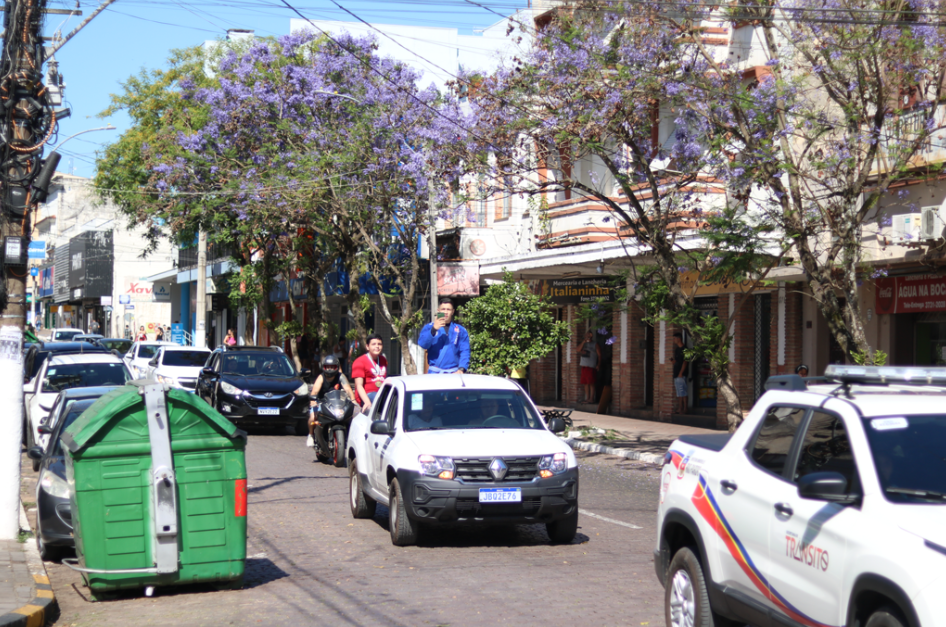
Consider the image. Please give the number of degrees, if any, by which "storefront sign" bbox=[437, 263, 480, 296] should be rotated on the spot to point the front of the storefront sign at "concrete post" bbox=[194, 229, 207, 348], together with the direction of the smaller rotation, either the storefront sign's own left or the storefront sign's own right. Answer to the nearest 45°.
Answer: approximately 135° to the storefront sign's own right

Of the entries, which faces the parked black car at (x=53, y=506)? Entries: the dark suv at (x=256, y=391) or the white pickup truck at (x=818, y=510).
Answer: the dark suv

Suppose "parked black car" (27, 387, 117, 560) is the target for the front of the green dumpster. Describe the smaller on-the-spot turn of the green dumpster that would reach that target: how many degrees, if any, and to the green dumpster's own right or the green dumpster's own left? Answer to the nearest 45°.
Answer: approximately 45° to the green dumpster's own right

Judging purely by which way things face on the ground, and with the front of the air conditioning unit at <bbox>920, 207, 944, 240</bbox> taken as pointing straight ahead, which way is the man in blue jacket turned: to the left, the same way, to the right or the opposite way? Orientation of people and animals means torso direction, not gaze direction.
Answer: to the left

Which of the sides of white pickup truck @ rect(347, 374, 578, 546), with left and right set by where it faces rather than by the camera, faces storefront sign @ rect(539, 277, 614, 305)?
back

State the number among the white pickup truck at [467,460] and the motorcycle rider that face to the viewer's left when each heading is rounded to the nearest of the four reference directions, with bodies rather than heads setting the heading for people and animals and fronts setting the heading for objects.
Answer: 0

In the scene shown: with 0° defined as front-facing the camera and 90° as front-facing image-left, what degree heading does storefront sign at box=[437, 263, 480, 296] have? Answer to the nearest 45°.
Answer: approximately 0°
